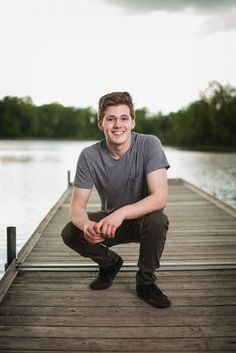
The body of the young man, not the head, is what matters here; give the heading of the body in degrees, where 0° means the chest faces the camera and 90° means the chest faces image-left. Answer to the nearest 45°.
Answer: approximately 0°

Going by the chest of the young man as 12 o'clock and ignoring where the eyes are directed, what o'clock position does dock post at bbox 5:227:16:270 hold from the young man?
The dock post is roughly at 4 o'clock from the young man.
